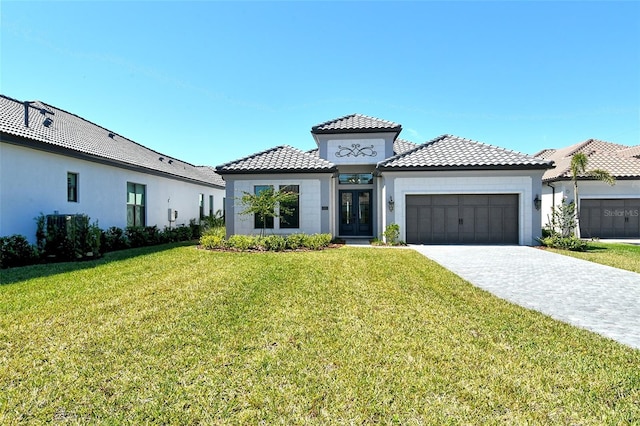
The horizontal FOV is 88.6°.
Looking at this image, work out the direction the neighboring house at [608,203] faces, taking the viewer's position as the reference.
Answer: facing the viewer

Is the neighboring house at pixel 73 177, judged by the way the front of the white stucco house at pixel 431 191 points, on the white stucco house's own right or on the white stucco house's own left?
on the white stucco house's own right

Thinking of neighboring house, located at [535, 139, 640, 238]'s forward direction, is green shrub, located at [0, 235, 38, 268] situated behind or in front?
in front

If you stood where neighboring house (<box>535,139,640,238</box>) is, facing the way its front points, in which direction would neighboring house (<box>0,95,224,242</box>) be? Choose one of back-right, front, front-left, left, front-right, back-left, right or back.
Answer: front-right

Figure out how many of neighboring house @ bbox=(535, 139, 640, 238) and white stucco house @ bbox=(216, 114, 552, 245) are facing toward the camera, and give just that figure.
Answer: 2

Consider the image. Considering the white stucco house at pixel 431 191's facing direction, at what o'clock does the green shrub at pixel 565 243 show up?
The green shrub is roughly at 9 o'clock from the white stucco house.

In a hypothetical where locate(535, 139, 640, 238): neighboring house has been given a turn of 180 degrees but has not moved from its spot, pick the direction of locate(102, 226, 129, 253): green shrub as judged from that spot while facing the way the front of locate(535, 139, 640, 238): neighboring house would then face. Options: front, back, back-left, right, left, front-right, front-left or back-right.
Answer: back-left

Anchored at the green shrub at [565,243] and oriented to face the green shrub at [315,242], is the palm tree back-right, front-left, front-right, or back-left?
back-right

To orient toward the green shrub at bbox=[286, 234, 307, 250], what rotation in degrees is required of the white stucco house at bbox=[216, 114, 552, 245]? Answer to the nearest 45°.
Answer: approximately 45° to its right

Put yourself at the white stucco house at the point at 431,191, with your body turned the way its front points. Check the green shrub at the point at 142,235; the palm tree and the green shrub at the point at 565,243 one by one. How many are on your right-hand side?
1

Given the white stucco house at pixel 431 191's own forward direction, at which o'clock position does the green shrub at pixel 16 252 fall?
The green shrub is roughly at 2 o'clock from the white stucco house.

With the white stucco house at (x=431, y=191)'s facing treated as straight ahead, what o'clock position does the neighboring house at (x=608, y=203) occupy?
The neighboring house is roughly at 8 o'clock from the white stucco house.

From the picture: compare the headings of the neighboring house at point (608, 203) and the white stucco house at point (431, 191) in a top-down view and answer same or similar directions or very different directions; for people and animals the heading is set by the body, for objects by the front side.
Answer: same or similar directions

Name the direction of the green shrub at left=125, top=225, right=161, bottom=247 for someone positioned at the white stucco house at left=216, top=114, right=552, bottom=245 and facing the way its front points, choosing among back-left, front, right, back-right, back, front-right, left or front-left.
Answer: right

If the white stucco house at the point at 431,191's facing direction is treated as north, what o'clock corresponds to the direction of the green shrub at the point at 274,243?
The green shrub is roughly at 2 o'clock from the white stucco house.
